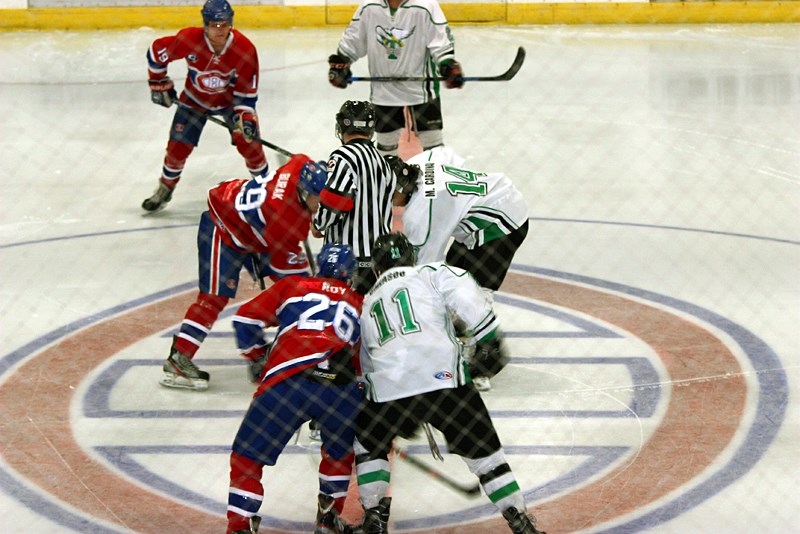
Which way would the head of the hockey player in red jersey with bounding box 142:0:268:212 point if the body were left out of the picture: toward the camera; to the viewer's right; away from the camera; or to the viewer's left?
toward the camera

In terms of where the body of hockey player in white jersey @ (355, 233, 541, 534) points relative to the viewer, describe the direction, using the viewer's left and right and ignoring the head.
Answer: facing away from the viewer

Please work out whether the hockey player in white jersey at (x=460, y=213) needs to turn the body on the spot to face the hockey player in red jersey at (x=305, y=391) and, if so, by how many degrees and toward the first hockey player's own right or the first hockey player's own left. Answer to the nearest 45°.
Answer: approximately 90° to the first hockey player's own left

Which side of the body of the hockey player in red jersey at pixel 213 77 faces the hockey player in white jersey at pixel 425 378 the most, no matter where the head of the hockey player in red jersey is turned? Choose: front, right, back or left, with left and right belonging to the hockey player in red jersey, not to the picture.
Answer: front

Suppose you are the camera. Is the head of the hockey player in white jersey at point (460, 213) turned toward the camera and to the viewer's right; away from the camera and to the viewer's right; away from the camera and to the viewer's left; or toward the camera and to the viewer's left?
away from the camera and to the viewer's left

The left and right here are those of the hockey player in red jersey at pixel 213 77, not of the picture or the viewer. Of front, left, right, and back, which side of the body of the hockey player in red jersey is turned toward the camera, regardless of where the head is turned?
front

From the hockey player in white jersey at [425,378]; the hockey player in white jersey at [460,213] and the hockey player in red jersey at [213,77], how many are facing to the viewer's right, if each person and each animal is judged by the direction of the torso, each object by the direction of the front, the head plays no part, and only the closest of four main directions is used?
0

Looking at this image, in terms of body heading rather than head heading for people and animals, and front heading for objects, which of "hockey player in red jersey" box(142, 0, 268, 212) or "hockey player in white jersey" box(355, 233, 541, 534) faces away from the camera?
the hockey player in white jersey

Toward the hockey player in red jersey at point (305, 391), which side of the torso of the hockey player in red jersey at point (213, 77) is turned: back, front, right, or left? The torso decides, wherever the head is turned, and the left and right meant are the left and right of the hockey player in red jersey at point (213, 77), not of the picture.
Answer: front

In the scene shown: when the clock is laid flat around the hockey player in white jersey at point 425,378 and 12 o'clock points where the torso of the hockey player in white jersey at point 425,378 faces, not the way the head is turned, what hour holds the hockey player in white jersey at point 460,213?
the hockey player in white jersey at point 460,213 is roughly at 12 o'clock from the hockey player in white jersey at point 425,378.

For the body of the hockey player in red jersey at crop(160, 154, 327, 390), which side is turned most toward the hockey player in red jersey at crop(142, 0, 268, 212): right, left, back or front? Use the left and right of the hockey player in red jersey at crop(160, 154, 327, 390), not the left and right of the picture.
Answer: left

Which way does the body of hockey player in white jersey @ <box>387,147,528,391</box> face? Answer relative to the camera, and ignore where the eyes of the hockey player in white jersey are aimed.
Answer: to the viewer's left

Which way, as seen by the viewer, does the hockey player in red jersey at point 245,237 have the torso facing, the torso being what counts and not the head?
to the viewer's right

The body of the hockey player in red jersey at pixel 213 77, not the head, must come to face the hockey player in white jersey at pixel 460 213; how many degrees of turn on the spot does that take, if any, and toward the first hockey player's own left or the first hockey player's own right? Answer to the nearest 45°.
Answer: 0° — they already face them
